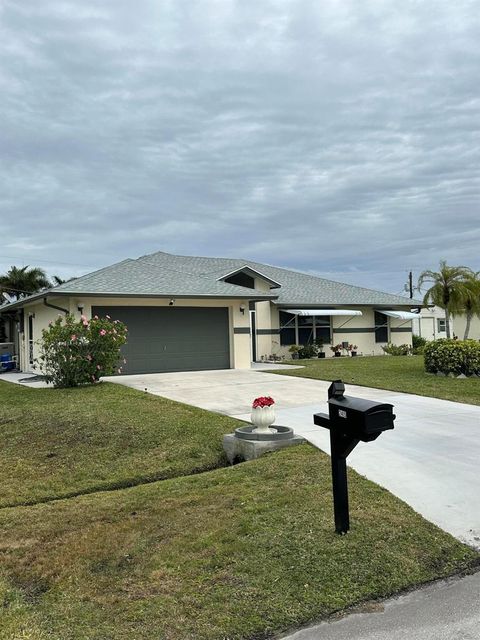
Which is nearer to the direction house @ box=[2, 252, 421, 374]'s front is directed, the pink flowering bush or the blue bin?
the pink flowering bush

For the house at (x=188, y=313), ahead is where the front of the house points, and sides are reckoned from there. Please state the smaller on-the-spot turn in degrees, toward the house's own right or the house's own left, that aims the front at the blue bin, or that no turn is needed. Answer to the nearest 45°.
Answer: approximately 135° to the house's own right

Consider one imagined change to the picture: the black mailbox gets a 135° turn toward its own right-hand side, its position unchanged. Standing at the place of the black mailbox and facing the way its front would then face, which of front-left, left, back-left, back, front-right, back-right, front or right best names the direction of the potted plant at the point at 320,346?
right

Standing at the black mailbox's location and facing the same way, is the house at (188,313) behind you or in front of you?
behind

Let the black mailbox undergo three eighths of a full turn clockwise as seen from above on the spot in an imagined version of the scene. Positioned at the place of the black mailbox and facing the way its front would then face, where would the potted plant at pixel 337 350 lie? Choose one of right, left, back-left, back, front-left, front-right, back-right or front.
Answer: right

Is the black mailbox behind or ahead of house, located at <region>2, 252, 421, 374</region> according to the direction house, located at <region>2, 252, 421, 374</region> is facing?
ahead

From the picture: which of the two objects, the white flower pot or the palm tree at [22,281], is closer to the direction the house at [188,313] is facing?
the white flower pot

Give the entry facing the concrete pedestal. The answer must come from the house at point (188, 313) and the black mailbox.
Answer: the house

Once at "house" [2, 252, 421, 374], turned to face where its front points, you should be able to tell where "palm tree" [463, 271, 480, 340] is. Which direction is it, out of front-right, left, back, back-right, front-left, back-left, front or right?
left

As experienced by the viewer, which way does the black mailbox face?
facing the viewer and to the right of the viewer

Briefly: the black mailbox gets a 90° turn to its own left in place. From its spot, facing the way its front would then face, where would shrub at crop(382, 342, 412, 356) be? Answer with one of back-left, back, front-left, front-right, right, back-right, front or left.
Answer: front-left

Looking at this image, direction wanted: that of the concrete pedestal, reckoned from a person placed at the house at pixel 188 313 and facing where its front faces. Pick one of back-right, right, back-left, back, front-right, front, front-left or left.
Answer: front

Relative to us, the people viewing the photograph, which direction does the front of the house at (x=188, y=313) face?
facing the viewer

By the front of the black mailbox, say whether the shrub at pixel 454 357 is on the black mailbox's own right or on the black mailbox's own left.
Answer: on the black mailbox's own left

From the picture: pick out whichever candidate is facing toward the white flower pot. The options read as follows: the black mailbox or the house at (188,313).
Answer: the house

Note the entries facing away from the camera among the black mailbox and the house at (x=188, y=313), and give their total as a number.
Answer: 0

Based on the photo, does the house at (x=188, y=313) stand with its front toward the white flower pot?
yes

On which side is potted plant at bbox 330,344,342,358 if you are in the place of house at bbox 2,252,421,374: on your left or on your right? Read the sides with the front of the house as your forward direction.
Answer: on your left

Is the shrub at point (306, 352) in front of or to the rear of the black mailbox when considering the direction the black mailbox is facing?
to the rear
